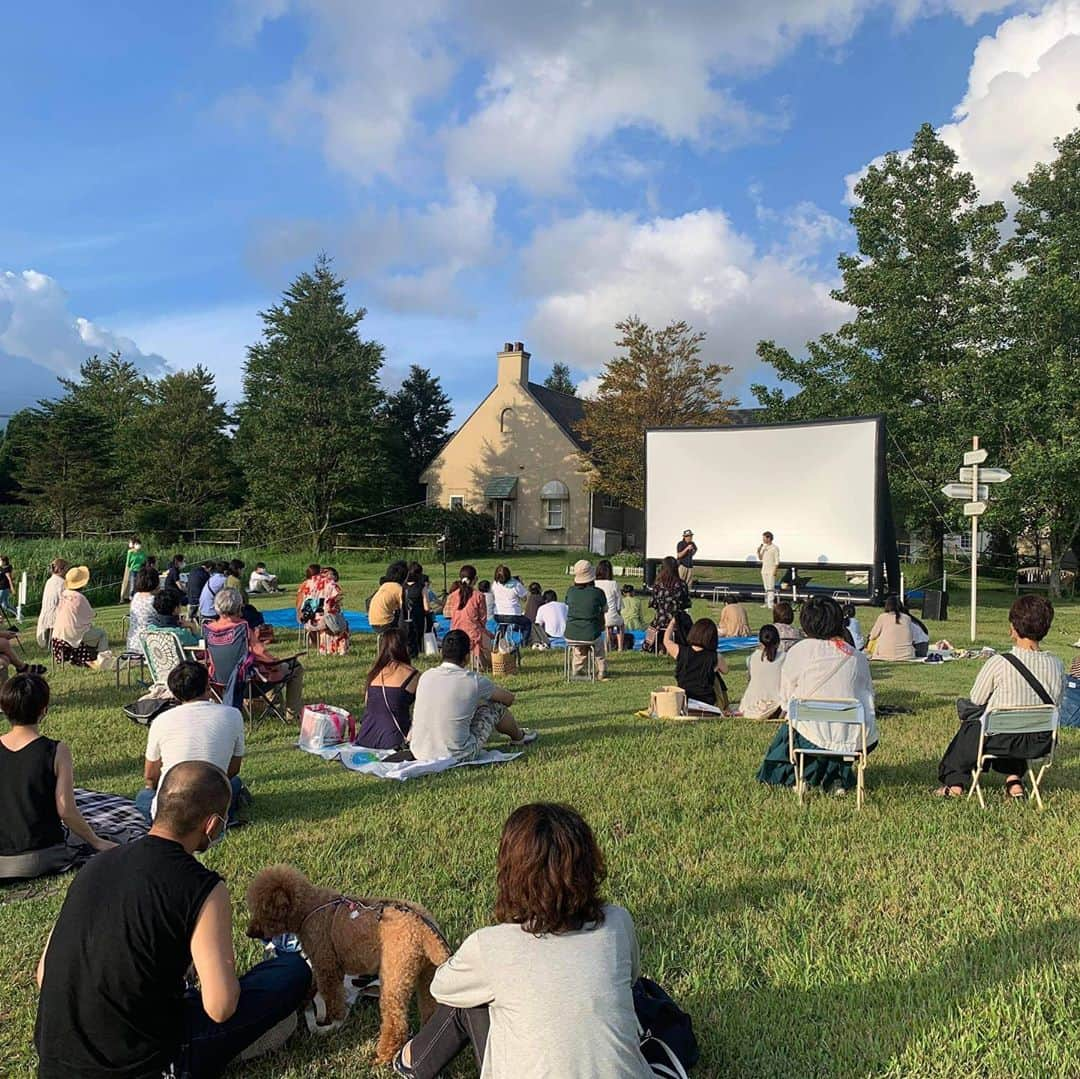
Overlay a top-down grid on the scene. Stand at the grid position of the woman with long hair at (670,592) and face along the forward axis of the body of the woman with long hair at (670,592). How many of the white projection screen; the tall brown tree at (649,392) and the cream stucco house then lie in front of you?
3

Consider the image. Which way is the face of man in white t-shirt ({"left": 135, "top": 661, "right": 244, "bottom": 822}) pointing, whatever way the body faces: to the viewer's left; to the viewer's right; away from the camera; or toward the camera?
away from the camera

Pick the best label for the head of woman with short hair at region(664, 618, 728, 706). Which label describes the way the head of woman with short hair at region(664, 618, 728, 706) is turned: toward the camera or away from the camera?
away from the camera

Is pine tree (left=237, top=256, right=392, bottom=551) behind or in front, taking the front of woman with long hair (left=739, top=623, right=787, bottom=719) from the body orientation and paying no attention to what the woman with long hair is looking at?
in front

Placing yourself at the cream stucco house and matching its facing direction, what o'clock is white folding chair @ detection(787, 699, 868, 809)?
The white folding chair is roughly at 12 o'clock from the cream stucco house.

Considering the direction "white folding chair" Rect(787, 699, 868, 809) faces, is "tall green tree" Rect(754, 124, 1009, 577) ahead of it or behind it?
ahead

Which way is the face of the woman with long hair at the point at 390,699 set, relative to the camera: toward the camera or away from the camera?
away from the camera

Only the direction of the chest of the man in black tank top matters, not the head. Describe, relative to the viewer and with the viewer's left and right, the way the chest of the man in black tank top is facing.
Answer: facing away from the viewer and to the right of the viewer

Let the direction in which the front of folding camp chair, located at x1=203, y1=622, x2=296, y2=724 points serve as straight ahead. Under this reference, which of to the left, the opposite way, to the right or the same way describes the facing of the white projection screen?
the opposite way

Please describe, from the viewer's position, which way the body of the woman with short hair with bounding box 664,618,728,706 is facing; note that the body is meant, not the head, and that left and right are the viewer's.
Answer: facing away from the viewer

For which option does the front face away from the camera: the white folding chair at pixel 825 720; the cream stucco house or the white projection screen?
the white folding chair

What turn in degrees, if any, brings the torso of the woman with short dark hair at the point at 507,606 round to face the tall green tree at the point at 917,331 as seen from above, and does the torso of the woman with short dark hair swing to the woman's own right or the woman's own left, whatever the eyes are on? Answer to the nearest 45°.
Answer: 0° — they already face it

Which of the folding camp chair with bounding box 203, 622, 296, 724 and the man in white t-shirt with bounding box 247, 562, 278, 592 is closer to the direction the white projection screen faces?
the folding camp chair
